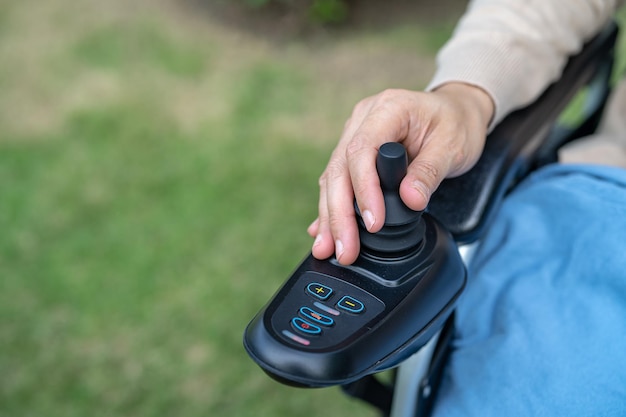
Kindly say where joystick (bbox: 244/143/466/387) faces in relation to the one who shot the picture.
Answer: facing the viewer and to the left of the viewer
